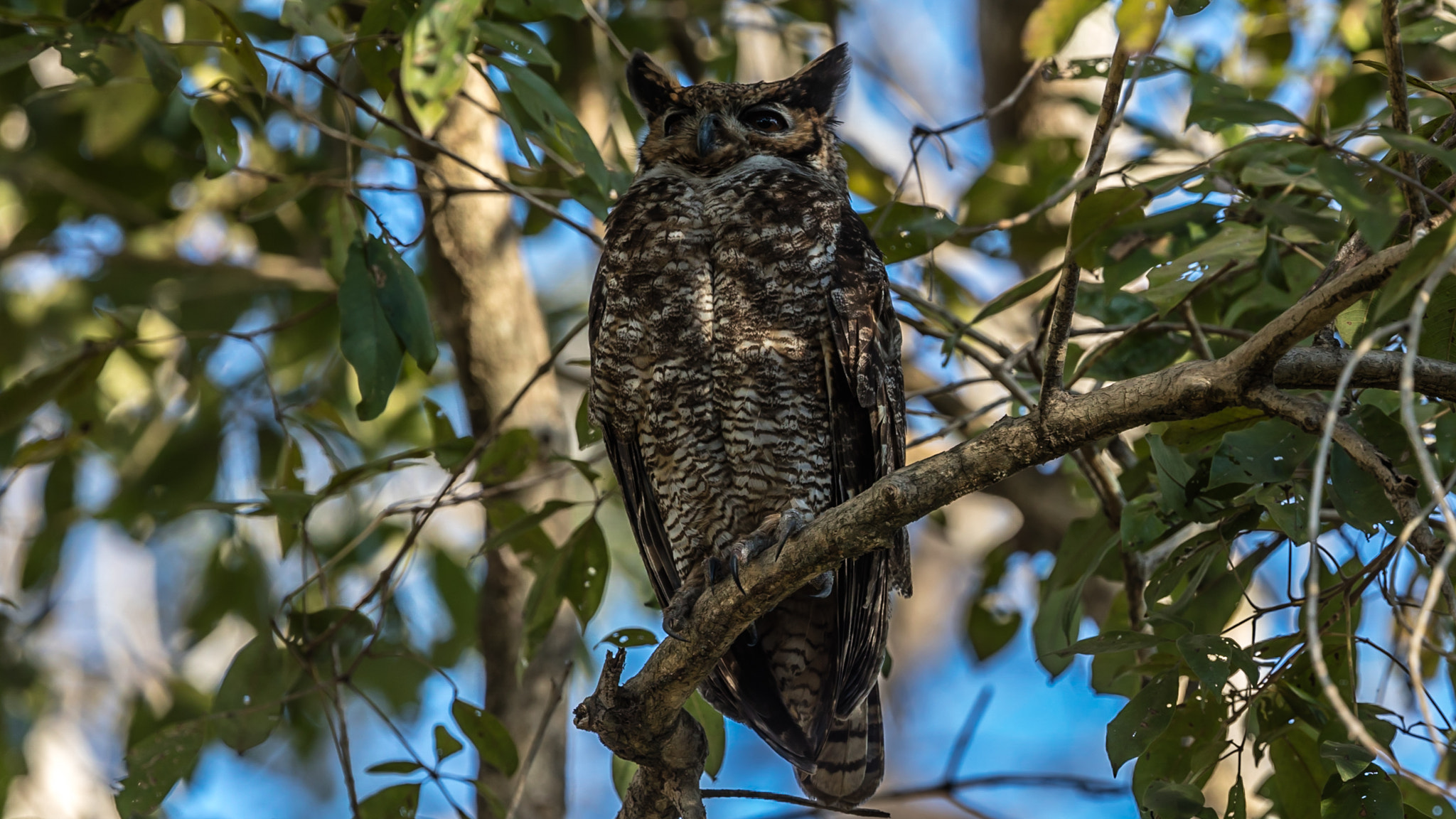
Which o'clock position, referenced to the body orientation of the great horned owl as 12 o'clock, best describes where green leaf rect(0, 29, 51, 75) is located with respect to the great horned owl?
The green leaf is roughly at 2 o'clock from the great horned owl.

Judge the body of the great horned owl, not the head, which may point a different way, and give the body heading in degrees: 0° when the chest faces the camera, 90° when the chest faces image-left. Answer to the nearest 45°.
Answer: approximately 0°

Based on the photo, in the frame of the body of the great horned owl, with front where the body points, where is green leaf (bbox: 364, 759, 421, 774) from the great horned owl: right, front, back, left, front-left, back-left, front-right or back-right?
right
